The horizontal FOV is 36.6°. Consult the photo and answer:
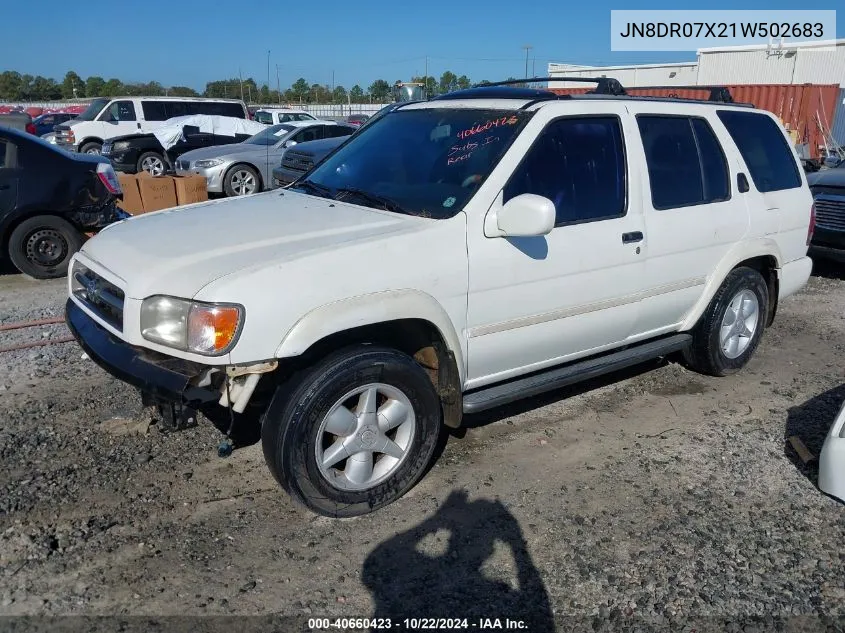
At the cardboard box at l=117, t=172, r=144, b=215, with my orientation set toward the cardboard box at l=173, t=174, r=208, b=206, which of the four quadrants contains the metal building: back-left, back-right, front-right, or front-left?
front-left

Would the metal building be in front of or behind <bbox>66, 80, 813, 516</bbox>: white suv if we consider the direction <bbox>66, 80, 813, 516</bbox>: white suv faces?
behind

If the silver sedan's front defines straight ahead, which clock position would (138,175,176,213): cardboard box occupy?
The cardboard box is roughly at 11 o'clock from the silver sedan.

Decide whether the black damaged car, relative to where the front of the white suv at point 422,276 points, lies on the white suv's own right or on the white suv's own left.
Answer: on the white suv's own right

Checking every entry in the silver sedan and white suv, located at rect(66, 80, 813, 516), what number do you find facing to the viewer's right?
0

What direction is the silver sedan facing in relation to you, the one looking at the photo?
facing the viewer and to the left of the viewer

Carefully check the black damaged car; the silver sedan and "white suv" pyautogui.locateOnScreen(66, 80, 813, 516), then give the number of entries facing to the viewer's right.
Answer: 0

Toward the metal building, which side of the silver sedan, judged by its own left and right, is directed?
back

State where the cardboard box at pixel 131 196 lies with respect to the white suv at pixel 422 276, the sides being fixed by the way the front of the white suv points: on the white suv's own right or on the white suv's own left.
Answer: on the white suv's own right

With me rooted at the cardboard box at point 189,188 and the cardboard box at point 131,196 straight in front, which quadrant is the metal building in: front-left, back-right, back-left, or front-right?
back-right

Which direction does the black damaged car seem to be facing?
to the viewer's left
